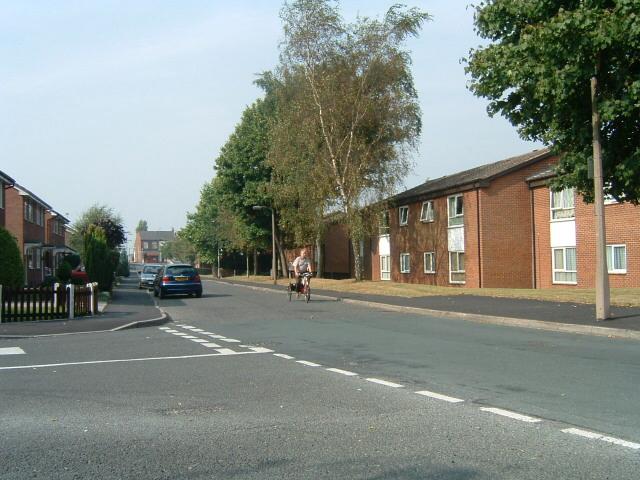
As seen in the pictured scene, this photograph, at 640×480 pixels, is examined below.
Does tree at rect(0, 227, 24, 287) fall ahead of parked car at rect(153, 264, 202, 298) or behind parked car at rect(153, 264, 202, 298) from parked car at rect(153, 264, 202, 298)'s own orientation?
behind

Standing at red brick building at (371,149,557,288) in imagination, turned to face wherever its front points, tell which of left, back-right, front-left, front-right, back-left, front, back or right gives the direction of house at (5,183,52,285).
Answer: front-right

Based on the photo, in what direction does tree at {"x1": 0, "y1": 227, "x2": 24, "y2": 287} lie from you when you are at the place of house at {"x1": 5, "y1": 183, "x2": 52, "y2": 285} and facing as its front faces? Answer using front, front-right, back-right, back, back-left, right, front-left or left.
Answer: front-right

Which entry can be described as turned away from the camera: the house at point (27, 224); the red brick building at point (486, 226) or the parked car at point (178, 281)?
the parked car

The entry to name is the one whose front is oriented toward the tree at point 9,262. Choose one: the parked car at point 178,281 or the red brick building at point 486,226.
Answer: the red brick building

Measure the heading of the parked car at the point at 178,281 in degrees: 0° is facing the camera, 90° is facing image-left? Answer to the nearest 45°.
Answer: approximately 180°

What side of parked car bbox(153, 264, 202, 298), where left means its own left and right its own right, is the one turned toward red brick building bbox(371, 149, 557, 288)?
right

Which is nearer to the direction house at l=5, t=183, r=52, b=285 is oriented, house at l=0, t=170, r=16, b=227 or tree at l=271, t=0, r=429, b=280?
the tree

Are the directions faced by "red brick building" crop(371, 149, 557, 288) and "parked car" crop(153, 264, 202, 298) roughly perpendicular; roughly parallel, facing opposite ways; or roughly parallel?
roughly perpendicular

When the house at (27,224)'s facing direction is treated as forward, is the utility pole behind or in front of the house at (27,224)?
in front

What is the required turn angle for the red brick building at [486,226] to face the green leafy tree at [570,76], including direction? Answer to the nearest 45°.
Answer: approximately 45° to its left

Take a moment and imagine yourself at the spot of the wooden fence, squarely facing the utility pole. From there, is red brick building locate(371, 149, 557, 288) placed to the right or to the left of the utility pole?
left

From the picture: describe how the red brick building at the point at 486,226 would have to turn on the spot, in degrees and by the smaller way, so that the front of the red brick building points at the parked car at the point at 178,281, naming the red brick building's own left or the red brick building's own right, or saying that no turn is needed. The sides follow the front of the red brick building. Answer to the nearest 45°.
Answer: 0° — it already faces it

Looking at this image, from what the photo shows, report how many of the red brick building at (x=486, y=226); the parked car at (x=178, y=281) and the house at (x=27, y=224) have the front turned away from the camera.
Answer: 1

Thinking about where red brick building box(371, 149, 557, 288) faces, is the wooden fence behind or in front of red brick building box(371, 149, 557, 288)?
in front

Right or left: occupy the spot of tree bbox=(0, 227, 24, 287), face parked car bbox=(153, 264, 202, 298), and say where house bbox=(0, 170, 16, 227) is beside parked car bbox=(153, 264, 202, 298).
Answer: left

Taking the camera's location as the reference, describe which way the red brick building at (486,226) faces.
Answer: facing the viewer and to the left of the viewer

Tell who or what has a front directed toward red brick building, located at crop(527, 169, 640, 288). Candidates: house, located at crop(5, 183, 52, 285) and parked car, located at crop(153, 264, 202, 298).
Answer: the house
